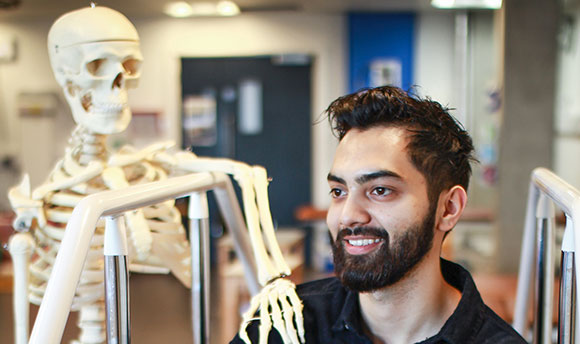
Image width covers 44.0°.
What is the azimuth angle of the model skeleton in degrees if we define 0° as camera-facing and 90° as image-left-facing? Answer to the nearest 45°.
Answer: approximately 315°

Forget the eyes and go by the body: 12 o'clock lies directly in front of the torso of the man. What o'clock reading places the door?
The door is roughly at 4 o'clock from the man.

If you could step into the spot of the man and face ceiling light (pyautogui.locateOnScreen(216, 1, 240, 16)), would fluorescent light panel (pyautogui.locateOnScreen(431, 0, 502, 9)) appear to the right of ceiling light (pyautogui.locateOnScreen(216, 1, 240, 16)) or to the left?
right

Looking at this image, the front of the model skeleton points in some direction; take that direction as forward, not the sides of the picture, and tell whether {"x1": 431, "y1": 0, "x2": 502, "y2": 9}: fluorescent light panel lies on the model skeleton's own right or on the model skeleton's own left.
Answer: on the model skeleton's own left

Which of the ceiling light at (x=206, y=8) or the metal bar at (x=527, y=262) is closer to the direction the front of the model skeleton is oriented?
the metal bar

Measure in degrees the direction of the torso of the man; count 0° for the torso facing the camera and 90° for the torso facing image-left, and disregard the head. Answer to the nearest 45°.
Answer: approximately 45°

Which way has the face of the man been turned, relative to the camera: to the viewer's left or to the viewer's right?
to the viewer's left

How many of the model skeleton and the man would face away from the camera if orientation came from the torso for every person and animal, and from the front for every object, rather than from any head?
0

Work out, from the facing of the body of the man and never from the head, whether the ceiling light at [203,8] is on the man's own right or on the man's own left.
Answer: on the man's own right
